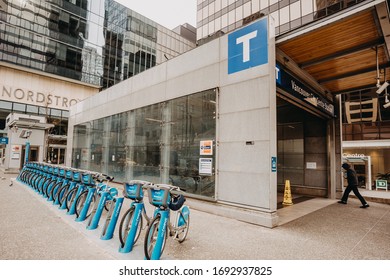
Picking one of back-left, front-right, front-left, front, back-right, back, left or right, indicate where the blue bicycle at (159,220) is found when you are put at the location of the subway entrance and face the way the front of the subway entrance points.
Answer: front-right

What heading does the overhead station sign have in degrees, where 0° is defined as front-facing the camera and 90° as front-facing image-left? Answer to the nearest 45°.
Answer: approximately 315°

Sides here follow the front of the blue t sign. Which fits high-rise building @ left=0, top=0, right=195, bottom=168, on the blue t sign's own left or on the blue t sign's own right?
on the blue t sign's own right

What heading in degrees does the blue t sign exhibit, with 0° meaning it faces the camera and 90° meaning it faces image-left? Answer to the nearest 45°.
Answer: approximately 45°

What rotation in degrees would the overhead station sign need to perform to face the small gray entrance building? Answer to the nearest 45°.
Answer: approximately 135° to its right

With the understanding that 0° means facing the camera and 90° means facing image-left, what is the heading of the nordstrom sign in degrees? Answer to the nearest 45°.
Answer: approximately 315°

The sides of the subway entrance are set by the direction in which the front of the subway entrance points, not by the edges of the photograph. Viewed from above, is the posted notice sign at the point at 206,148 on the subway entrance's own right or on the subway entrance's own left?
on the subway entrance's own right
